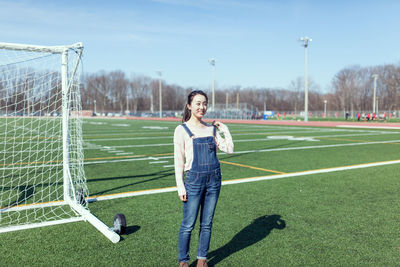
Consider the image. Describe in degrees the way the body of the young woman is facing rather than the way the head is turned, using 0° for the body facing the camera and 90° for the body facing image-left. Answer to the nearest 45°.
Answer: approximately 315°
